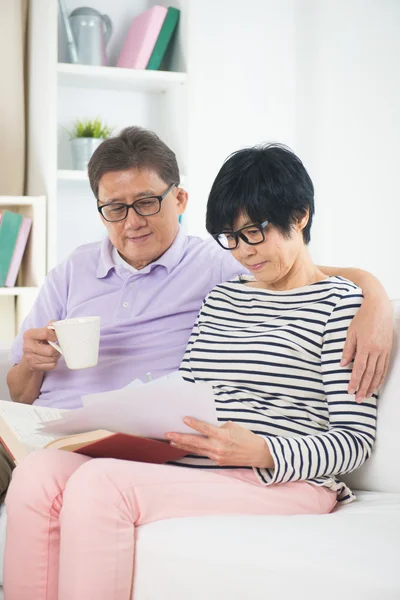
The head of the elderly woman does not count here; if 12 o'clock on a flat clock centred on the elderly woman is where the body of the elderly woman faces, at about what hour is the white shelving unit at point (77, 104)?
The white shelving unit is roughly at 4 o'clock from the elderly woman.

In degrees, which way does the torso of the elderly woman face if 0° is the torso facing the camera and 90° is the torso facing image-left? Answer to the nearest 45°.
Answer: approximately 45°

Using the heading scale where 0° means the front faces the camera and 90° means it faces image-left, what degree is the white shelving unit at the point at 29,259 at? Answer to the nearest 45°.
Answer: approximately 0°

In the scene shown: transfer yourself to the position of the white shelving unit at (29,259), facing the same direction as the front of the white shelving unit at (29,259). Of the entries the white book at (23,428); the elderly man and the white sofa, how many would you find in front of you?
3

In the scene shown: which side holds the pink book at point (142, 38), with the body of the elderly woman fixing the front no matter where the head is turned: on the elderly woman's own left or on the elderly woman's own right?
on the elderly woman's own right

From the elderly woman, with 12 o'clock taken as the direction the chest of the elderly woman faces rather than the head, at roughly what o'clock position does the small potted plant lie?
The small potted plant is roughly at 4 o'clock from the elderly woman.

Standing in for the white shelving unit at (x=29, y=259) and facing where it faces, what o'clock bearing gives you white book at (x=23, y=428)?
The white book is roughly at 12 o'clock from the white shelving unit.
